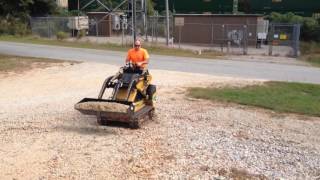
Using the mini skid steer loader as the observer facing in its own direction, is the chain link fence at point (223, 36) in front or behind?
behind

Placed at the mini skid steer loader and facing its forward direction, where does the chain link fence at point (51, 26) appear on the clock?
The chain link fence is roughly at 4 o'clock from the mini skid steer loader.

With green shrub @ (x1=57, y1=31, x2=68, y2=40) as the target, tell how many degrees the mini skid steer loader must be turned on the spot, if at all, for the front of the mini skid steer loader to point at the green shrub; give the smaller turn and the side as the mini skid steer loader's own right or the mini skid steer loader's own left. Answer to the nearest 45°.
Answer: approximately 135° to the mini skid steer loader's own right
